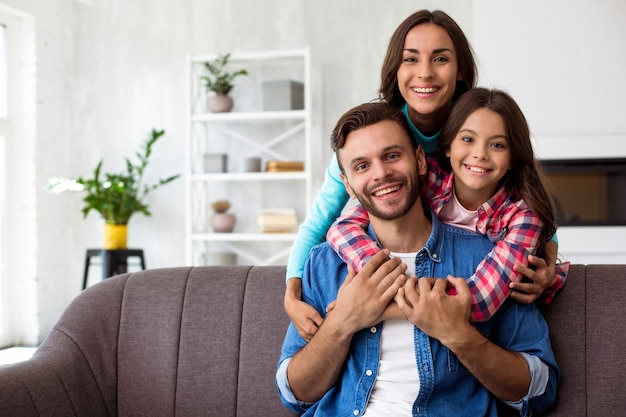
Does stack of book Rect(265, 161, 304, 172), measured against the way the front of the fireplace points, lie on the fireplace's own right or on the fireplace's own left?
on the fireplace's own right

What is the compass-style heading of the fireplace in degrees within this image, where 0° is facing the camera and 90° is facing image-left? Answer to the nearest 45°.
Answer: approximately 0°

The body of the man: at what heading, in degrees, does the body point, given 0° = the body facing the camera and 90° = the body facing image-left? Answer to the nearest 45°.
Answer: approximately 0°

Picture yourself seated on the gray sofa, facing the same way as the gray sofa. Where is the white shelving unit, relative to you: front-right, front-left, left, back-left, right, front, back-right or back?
back

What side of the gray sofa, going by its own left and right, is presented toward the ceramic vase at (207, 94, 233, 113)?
back

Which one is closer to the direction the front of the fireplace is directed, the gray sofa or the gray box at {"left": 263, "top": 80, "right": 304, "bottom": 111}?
the gray sofa

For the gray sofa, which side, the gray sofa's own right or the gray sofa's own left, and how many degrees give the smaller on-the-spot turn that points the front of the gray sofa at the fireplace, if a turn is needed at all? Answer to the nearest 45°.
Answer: approximately 135° to the gray sofa's own left
